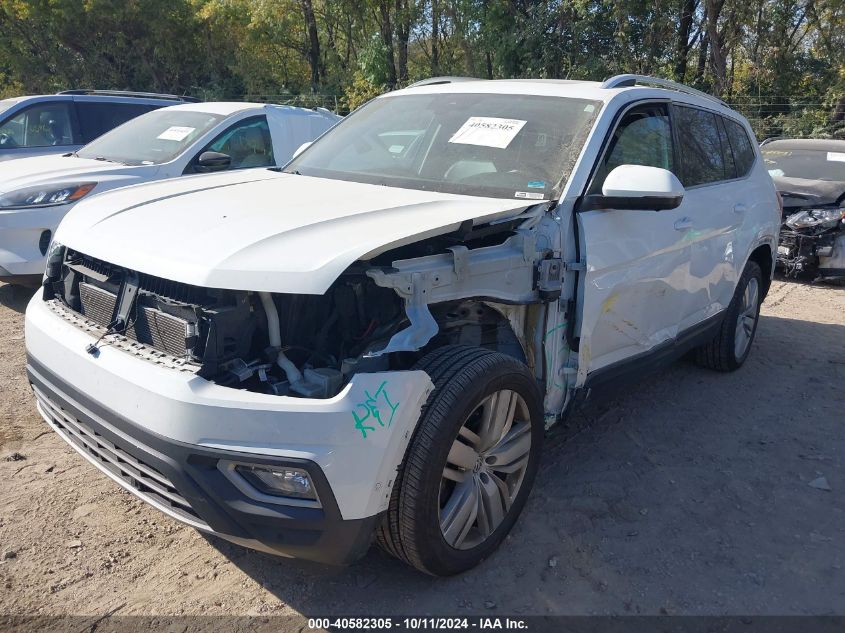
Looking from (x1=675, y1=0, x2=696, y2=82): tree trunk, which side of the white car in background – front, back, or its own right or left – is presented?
back

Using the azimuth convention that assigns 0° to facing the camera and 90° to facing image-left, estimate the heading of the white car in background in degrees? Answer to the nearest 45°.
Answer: approximately 45°

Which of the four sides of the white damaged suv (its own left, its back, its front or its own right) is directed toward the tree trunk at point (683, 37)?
back

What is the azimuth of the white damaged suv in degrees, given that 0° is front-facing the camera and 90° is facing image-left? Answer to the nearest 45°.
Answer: approximately 45°

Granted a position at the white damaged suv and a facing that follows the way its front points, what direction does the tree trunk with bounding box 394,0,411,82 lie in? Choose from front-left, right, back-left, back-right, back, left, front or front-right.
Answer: back-right

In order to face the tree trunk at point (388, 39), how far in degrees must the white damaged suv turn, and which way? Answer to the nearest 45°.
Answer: approximately 135° to its right

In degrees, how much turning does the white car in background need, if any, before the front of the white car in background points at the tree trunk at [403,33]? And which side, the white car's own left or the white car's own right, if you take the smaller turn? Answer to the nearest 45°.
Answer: approximately 180°

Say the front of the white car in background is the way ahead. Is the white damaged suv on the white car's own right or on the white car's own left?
on the white car's own left

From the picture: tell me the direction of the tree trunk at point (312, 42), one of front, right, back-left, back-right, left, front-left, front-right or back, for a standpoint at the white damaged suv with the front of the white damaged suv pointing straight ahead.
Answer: back-right

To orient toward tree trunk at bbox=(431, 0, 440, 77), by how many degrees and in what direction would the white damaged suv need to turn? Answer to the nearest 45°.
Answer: approximately 135° to its right

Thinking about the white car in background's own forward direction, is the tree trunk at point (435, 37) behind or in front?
behind
